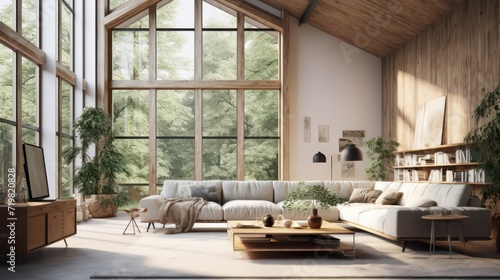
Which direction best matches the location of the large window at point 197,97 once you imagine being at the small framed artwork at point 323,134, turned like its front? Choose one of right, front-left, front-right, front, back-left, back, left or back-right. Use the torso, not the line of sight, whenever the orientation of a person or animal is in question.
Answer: right

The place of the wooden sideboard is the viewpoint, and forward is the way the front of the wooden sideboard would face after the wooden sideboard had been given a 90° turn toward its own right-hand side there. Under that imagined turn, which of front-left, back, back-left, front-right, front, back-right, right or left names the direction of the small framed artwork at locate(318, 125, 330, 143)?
back

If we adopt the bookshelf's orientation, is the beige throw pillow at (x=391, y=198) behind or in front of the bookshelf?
in front

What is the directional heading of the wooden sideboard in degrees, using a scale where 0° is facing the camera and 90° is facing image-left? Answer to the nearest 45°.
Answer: approximately 315°

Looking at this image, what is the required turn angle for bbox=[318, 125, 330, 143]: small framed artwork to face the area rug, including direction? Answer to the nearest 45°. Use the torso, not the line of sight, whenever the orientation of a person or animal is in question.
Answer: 0° — it already faces it

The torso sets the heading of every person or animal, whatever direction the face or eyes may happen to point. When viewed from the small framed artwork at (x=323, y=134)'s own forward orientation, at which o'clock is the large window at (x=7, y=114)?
The large window is roughly at 1 o'clock from the small framed artwork.

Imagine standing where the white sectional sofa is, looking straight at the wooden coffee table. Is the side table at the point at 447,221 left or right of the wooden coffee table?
left

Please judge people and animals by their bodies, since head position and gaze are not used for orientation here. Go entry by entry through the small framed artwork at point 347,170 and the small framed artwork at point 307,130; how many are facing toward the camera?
2

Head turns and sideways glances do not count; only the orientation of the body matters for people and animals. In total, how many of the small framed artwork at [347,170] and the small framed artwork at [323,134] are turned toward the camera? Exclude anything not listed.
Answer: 2

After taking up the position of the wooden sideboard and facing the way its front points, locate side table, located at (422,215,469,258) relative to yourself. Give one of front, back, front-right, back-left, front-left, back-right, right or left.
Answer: front-left

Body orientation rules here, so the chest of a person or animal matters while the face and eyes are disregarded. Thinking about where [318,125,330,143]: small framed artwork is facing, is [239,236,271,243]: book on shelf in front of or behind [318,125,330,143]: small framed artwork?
in front

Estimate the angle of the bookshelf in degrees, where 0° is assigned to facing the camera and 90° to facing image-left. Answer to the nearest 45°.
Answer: approximately 45°

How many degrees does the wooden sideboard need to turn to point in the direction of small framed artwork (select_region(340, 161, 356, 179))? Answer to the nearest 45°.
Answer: approximately 90° to its left
